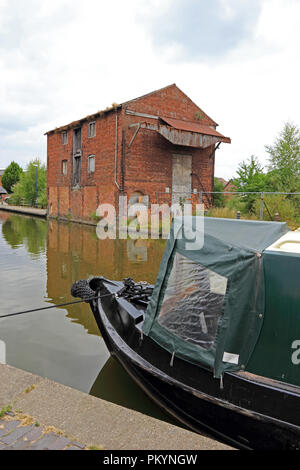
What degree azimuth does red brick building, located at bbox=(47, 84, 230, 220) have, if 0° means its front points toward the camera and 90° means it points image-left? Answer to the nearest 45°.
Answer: approximately 315°

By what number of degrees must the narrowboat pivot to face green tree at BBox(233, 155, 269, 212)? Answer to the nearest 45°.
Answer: approximately 45° to its right

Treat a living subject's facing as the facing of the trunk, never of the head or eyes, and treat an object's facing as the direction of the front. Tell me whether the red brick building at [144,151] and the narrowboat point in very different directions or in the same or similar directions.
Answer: very different directions

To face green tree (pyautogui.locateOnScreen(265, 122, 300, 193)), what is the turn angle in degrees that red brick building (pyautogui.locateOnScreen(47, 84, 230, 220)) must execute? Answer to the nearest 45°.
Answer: approximately 45° to its left

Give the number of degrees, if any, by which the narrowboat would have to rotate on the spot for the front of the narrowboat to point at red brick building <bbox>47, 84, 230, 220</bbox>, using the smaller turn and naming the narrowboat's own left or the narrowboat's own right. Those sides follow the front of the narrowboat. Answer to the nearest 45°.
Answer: approximately 45° to the narrowboat's own right

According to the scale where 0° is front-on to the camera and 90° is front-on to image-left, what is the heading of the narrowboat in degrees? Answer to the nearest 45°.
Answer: approximately 135°

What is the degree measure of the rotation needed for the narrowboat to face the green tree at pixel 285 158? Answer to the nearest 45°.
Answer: approximately 45° to its right

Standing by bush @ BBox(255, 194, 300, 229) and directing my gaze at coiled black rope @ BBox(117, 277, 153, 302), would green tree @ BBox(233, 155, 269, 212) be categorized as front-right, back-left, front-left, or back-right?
back-right
